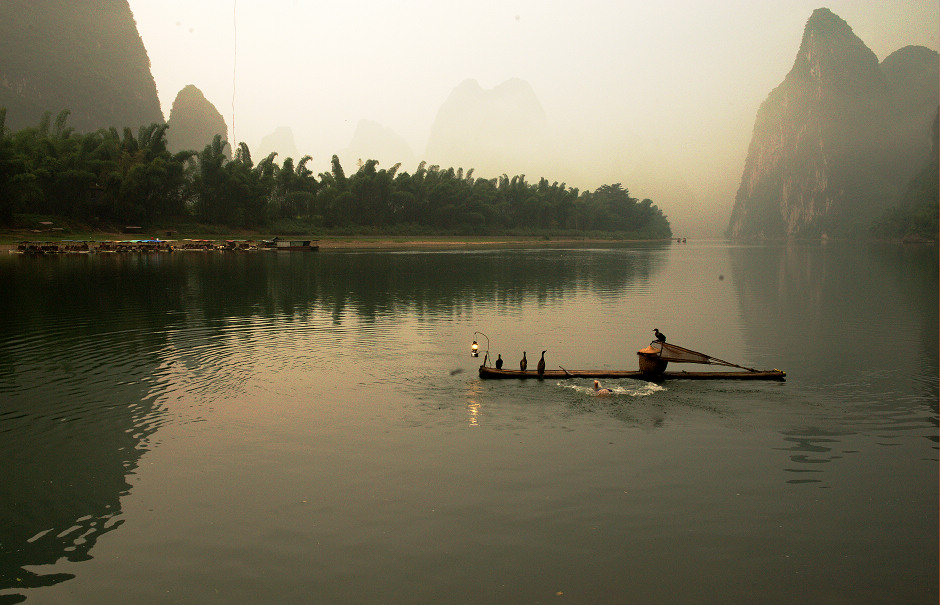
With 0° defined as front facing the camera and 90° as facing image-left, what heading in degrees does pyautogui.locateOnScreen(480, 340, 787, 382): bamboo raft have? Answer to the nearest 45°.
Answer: approximately 90°
